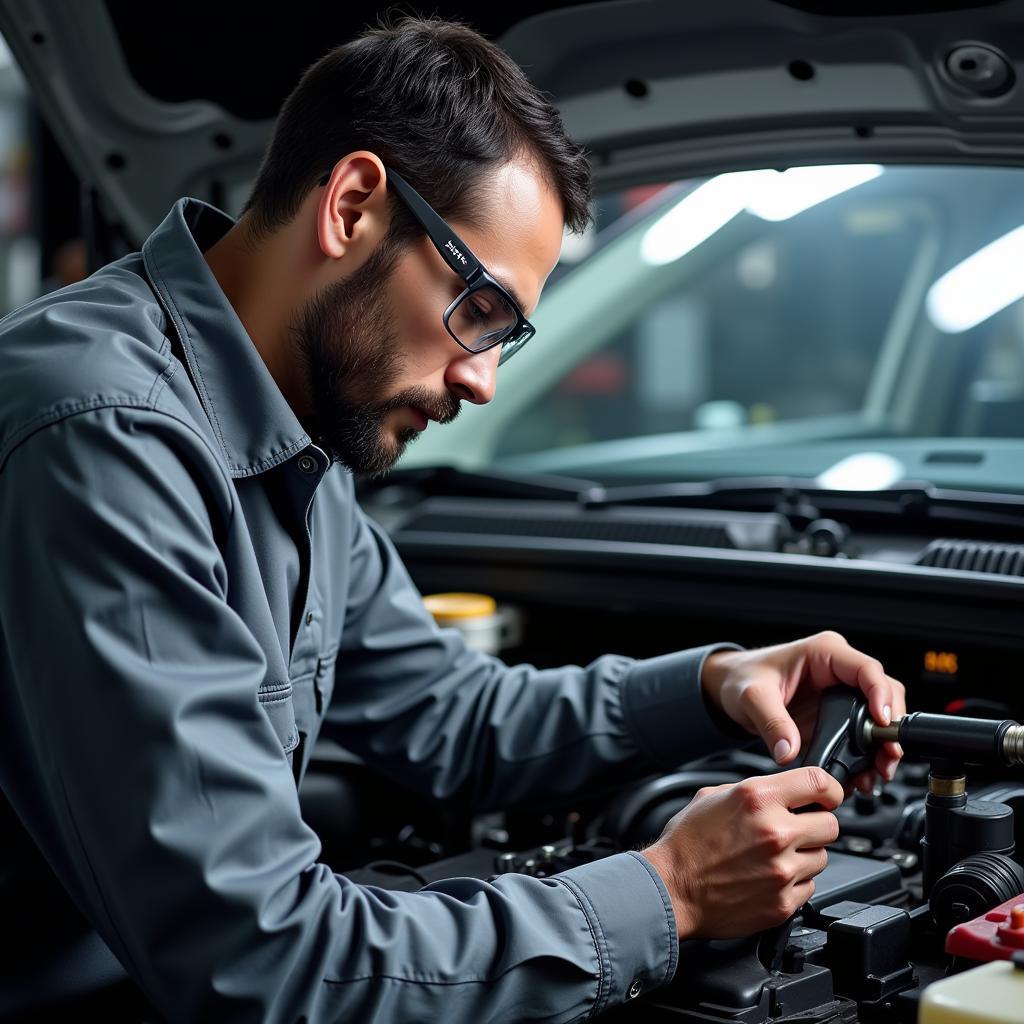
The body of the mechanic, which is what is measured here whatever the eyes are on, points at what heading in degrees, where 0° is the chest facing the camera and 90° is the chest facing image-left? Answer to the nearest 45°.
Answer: approximately 270°

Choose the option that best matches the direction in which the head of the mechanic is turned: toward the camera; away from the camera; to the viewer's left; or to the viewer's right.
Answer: to the viewer's right
